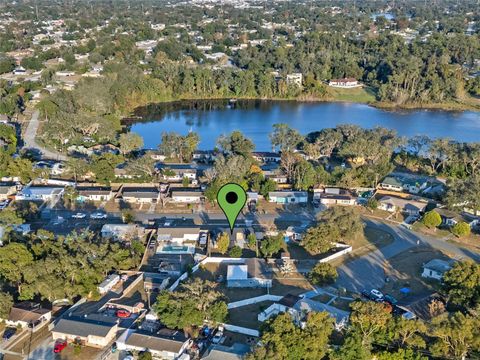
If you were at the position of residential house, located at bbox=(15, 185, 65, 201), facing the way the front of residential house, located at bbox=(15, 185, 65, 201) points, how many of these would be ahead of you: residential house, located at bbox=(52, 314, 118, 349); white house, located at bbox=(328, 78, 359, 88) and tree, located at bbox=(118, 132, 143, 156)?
1

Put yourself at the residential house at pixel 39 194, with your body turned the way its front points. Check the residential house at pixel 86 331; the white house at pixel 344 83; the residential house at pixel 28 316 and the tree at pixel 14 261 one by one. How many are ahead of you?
3

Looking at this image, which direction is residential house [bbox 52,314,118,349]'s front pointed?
toward the camera

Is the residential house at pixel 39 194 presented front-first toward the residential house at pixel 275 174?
no

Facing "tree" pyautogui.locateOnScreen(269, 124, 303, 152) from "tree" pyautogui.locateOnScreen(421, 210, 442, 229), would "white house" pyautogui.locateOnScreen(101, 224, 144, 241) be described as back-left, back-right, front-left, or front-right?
front-left

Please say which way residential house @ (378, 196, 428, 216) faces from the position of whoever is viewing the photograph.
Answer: facing the viewer and to the left of the viewer

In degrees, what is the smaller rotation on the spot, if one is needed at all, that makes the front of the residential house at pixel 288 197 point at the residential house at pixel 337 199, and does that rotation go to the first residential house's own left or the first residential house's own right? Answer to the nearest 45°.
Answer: approximately 90° to the first residential house's own left

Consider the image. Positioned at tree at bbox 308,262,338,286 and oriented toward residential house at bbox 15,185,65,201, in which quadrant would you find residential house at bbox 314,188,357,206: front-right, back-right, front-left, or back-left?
front-right

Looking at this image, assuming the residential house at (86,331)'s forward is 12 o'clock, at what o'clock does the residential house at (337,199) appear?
the residential house at (337,199) is roughly at 8 o'clock from the residential house at (86,331).

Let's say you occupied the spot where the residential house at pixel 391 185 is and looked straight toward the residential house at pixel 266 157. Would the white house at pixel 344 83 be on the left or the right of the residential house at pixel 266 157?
right

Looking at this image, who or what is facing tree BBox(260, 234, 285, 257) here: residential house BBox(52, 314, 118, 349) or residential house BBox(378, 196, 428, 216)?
residential house BBox(378, 196, 428, 216)

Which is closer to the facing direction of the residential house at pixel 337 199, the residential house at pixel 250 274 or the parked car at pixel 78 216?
the residential house

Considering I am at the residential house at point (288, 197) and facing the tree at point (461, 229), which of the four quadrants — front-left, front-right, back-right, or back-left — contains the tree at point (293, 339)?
front-right

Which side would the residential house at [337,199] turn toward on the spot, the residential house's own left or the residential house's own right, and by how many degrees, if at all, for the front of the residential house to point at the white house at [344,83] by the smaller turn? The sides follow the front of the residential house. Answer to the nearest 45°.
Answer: approximately 180°

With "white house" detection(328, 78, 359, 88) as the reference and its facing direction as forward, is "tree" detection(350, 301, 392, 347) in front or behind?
in front

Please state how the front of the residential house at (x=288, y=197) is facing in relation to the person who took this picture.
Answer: facing the viewer

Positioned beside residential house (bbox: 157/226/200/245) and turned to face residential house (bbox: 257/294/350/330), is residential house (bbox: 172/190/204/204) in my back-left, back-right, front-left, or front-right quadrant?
back-left

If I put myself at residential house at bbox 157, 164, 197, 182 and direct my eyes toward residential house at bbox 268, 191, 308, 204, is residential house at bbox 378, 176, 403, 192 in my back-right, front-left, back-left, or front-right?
front-left

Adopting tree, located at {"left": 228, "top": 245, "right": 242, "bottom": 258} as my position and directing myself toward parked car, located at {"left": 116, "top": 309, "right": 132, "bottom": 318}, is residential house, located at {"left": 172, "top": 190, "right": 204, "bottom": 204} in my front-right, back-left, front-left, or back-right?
back-right

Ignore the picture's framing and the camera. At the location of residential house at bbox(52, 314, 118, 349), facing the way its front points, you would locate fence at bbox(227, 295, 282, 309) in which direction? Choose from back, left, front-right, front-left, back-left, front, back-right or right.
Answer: left

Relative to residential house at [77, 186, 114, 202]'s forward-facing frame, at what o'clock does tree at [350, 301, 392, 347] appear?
The tree is roughly at 11 o'clock from the residential house.

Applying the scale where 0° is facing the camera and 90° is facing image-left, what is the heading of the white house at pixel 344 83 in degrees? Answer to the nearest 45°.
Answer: approximately 0°
